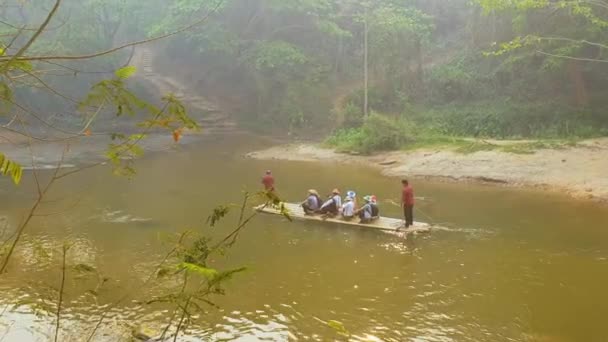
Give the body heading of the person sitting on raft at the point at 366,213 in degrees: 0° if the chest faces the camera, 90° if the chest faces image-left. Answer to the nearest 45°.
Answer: approximately 90°

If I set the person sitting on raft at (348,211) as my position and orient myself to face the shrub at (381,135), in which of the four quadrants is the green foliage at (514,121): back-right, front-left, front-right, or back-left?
front-right

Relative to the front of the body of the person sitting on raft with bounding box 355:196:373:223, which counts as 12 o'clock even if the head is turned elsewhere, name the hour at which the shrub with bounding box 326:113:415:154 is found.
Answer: The shrub is roughly at 3 o'clock from the person sitting on raft.

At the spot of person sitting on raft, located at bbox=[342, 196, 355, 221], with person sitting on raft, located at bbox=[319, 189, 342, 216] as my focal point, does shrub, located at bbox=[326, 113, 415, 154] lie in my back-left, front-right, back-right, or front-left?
front-right

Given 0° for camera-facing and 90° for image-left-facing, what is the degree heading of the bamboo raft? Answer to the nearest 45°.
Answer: approximately 90°

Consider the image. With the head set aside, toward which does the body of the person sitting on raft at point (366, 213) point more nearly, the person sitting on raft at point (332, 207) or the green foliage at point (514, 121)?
the person sitting on raft
